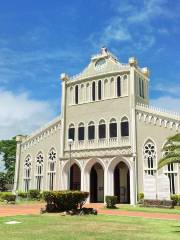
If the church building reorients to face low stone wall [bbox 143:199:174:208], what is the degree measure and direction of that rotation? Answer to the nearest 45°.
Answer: approximately 90° to its left

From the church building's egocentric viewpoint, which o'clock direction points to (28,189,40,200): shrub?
The shrub is roughly at 2 o'clock from the church building.

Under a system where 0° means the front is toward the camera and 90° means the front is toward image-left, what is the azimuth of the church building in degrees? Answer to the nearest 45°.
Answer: approximately 45°

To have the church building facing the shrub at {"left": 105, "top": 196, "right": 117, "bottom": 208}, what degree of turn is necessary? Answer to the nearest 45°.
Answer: approximately 45° to its left
